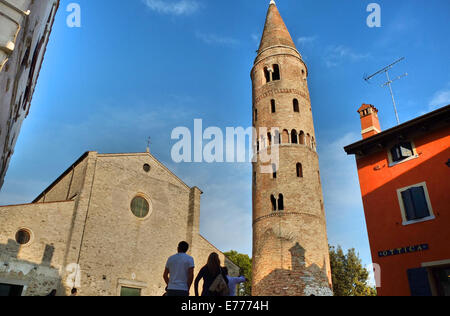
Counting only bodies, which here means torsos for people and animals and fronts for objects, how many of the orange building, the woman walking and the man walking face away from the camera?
2

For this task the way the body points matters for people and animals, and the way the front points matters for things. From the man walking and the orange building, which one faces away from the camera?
the man walking

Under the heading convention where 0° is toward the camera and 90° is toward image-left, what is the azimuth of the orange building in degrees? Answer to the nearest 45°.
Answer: approximately 45°

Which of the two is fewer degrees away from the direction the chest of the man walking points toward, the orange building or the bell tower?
the bell tower

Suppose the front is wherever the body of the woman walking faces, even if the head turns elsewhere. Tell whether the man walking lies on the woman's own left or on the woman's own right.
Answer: on the woman's own left

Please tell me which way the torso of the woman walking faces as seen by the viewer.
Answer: away from the camera

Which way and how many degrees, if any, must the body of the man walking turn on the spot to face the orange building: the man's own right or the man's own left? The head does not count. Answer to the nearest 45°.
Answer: approximately 45° to the man's own right

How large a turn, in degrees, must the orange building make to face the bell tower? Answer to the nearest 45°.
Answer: approximately 90° to its right

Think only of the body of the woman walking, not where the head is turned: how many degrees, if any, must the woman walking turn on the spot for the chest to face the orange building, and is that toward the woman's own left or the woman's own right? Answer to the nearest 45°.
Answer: approximately 45° to the woman's own right

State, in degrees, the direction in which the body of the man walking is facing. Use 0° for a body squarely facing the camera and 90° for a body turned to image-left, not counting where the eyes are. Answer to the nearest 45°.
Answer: approximately 180°
